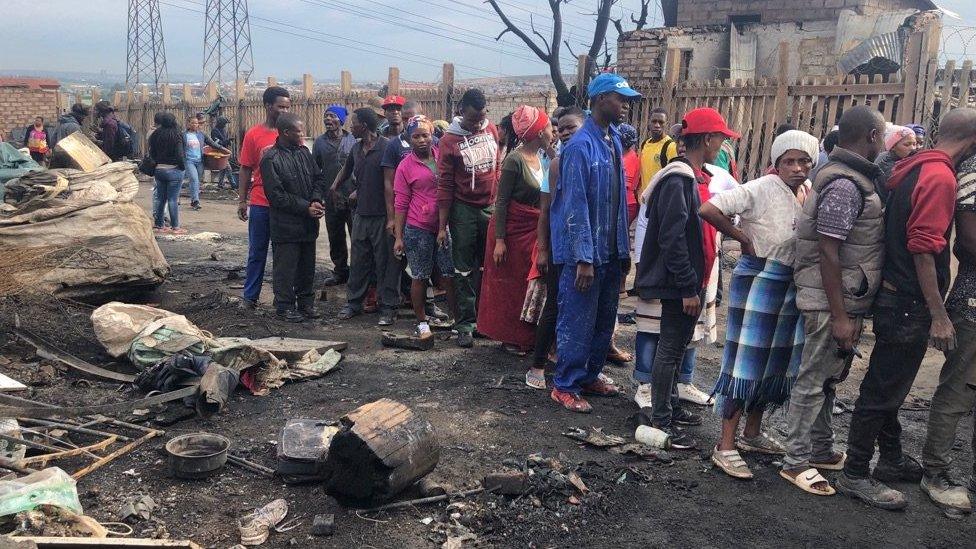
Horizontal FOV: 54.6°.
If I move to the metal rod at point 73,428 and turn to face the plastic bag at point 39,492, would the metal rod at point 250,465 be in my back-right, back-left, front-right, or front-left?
front-left

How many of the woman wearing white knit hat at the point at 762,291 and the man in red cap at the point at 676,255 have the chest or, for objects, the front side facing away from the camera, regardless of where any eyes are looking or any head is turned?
0

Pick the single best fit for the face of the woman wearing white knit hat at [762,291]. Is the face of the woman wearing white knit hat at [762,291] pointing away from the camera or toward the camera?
toward the camera

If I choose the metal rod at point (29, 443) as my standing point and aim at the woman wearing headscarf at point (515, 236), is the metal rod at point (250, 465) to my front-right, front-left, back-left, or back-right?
front-right
